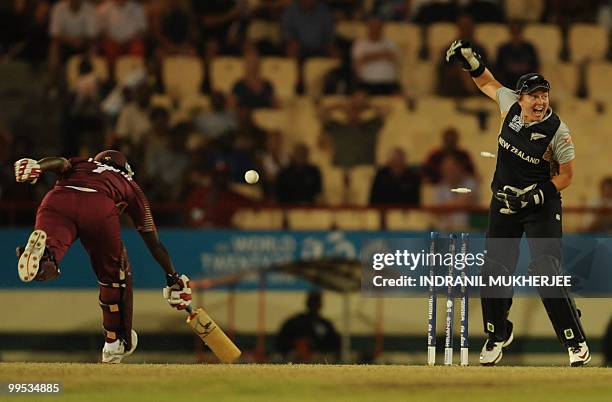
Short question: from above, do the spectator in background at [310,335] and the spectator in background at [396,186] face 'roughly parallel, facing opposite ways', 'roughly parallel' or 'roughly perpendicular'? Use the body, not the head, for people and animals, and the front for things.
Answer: roughly parallel

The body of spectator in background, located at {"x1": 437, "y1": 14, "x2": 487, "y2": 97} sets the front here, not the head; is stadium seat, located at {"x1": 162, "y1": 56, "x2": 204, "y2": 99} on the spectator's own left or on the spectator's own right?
on the spectator's own right

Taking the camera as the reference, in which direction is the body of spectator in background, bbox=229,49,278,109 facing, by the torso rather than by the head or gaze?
toward the camera

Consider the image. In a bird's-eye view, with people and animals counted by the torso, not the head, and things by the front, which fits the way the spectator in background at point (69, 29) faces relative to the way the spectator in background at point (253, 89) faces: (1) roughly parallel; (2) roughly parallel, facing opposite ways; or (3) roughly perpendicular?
roughly parallel

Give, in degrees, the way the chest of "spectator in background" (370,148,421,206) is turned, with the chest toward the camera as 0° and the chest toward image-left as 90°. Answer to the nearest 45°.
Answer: approximately 0°

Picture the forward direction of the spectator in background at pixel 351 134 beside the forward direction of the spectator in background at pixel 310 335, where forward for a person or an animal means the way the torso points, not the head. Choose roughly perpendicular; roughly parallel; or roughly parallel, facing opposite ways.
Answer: roughly parallel

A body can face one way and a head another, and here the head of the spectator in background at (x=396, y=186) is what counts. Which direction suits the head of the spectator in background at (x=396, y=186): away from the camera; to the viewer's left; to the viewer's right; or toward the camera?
toward the camera

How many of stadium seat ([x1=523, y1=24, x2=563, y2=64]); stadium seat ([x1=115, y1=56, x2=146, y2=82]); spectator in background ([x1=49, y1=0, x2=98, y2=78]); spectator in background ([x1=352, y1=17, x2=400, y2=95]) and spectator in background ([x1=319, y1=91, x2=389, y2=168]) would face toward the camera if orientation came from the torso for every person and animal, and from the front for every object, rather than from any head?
5

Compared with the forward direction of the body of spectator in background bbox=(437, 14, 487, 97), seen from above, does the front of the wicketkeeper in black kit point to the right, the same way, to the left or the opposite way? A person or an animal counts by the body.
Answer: the same way

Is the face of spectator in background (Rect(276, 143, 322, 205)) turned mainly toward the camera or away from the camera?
toward the camera

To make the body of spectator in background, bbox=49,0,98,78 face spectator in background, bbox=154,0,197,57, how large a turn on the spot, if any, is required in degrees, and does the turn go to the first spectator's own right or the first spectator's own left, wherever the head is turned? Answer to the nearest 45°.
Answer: approximately 90° to the first spectator's own left

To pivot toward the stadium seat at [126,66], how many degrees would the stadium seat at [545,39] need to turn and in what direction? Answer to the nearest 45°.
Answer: approximately 45° to its right

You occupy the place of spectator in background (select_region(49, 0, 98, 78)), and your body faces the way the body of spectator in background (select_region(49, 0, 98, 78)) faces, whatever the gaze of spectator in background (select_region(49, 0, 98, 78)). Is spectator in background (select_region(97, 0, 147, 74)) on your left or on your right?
on your left

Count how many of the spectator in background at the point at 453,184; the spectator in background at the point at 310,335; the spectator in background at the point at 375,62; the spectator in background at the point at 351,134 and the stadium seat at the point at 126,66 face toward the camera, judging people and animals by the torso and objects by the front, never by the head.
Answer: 5

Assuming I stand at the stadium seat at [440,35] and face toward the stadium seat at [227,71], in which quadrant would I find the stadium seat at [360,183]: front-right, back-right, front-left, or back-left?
front-left

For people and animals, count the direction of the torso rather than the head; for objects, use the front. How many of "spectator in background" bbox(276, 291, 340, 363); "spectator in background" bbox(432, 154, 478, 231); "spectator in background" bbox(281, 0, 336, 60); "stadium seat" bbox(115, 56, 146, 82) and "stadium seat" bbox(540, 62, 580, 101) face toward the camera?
5

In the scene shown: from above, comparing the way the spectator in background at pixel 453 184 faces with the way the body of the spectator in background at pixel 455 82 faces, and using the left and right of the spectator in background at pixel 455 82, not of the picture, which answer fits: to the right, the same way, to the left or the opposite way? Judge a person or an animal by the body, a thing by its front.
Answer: the same way

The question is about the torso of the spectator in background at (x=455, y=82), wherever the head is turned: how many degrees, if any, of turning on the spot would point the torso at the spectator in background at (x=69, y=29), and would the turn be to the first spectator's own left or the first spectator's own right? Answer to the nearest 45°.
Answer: approximately 90° to the first spectator's own right

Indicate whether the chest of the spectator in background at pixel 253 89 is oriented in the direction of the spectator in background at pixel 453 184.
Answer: no

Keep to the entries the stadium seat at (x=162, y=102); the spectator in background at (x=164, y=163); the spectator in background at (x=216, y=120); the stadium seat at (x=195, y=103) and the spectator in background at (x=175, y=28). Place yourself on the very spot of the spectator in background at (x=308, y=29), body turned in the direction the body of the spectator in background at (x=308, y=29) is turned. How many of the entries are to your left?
0

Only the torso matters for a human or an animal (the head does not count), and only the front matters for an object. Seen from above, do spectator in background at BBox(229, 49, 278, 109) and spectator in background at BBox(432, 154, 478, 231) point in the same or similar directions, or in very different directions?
same or similar directions

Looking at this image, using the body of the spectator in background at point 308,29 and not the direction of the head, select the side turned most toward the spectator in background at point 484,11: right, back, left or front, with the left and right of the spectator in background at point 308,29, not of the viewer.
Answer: left
